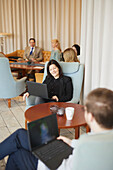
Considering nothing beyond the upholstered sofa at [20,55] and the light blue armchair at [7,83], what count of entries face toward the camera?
1

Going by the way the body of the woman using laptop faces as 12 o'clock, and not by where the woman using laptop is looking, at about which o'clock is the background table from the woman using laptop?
The background table is roughly at 4 o'clock from the woman using laptop.

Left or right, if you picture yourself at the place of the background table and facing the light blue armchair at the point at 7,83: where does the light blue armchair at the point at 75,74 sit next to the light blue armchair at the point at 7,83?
left

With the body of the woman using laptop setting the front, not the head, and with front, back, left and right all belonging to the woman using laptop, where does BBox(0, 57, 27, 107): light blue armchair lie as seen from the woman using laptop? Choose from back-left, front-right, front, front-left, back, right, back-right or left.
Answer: right

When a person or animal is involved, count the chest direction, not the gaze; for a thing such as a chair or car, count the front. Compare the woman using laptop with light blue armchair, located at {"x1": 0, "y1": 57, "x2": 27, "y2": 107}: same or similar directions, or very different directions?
very different directions

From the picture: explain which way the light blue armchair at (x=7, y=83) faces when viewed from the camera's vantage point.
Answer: facing away from the viewer and to the right of the viewer

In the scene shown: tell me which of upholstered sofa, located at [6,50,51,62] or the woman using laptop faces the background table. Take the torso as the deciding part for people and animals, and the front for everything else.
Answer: the upholstered sofa

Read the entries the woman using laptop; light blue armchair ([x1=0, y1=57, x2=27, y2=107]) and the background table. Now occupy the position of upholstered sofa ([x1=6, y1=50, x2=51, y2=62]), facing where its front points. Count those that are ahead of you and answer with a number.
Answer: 3

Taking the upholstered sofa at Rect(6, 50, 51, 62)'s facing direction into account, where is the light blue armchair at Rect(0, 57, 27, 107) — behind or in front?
in front

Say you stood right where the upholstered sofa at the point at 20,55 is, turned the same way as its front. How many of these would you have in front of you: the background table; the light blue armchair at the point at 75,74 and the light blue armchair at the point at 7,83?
3
